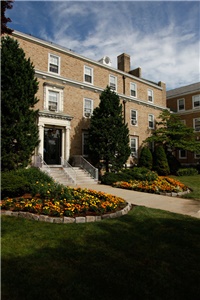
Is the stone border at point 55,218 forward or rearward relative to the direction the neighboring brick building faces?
forward

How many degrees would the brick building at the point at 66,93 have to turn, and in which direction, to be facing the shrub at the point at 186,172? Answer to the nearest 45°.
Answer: approximately 45° to its left

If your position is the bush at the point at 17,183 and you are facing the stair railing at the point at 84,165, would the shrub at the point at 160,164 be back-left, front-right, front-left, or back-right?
front-right

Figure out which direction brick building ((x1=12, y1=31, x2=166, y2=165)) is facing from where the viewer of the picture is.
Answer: facing the viewer and to the right of the viewer

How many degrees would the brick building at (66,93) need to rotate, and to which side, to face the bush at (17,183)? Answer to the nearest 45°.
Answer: approximately 45° to its right

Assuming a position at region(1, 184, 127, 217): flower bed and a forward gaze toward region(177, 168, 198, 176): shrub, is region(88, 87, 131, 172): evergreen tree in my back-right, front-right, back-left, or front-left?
front-left

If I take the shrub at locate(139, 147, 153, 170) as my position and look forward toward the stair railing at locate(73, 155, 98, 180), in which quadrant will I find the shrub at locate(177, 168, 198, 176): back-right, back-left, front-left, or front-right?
back-left

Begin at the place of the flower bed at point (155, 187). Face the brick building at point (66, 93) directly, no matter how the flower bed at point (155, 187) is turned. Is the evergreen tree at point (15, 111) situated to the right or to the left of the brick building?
left

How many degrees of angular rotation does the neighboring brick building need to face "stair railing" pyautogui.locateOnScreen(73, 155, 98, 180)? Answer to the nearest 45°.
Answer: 0° — it already faces it

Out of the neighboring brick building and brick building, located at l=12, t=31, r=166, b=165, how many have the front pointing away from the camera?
0

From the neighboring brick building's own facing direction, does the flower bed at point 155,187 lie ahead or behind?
ahead

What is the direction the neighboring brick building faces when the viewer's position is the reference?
facing the viewer and to the left of the viewer

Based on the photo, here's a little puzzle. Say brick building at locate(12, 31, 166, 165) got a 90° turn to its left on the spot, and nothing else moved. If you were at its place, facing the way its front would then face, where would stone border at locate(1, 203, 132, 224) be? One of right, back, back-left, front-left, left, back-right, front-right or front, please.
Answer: back-right

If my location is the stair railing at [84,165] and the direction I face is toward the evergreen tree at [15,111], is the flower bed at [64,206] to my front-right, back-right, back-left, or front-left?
front-left

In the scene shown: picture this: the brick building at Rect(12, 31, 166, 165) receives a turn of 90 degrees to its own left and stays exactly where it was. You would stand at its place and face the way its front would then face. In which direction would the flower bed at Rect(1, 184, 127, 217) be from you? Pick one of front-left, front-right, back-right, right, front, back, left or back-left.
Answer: back-right
